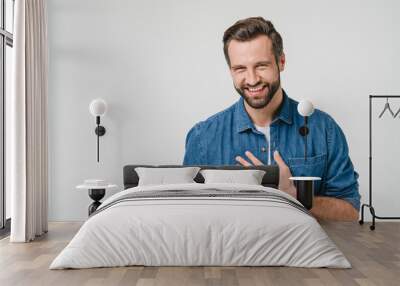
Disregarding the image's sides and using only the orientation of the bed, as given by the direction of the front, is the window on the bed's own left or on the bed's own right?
on the bed's own right

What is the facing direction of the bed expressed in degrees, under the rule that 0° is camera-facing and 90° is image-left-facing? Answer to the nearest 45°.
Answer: approximately 0°

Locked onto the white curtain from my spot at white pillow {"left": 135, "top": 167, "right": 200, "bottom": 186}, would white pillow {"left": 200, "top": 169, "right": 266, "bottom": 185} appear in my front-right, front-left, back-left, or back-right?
back-left

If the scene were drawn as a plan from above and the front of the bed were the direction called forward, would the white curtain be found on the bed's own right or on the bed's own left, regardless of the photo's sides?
on the bed's own right
